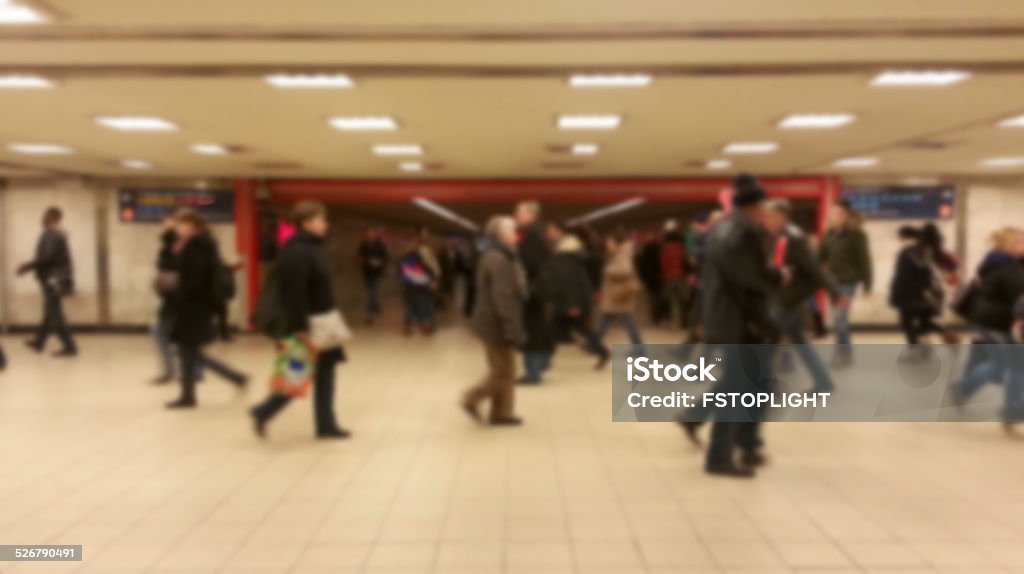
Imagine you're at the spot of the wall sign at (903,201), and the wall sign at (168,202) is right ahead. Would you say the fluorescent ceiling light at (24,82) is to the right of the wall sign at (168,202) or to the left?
left

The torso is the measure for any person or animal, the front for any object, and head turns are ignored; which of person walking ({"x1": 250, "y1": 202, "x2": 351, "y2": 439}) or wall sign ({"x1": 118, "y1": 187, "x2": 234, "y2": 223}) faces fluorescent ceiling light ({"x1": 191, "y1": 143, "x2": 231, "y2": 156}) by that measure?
the wall sign

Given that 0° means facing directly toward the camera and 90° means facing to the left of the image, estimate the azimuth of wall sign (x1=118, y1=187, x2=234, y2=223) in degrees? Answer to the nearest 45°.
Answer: approximately 0°

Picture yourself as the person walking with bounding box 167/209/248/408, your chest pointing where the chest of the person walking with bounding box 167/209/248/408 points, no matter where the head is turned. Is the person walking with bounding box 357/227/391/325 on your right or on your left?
on your right

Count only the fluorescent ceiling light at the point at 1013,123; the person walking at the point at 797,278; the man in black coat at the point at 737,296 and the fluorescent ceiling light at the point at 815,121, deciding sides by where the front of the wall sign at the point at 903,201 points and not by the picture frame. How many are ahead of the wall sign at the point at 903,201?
4

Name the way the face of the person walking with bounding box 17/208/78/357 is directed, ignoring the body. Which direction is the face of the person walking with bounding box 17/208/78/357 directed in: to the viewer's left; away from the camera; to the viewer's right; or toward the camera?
to the viewer's left

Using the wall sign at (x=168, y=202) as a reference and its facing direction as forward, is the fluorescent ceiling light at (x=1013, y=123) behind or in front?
in front

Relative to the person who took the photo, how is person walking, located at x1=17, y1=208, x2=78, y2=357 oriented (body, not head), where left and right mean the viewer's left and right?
facing to the left of the viewer
